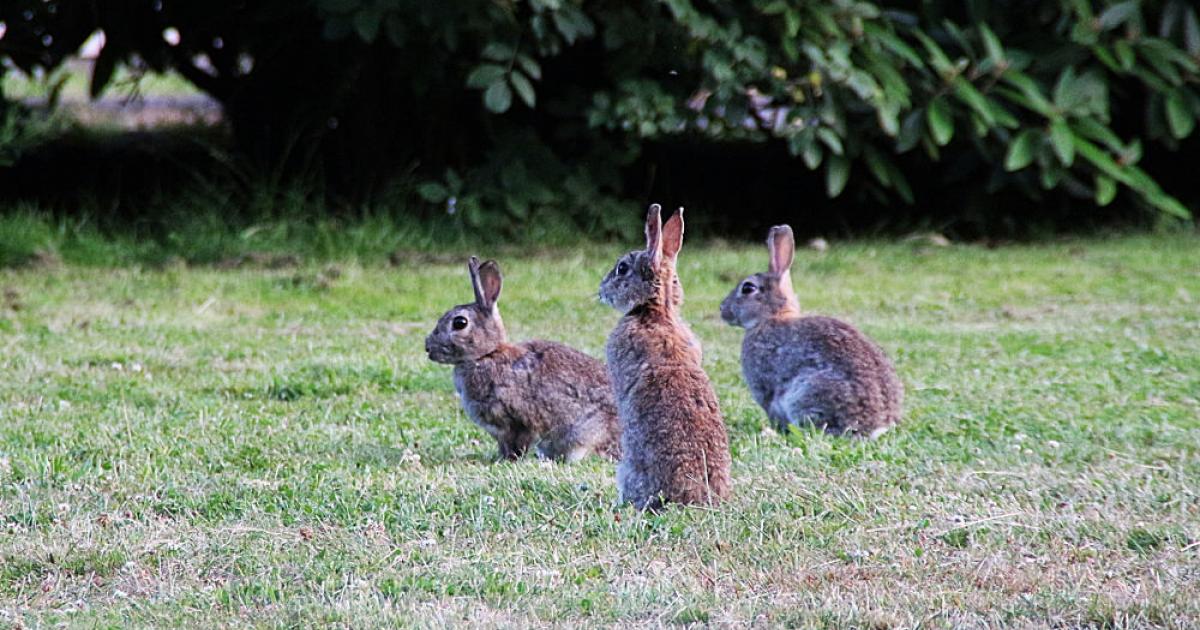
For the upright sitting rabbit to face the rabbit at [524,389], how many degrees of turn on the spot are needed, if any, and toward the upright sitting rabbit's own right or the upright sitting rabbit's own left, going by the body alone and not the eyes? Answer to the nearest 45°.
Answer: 0° — it already faces it

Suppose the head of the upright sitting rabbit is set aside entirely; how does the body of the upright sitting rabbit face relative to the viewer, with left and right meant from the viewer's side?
facing away from the viewer and to the left of the viewer

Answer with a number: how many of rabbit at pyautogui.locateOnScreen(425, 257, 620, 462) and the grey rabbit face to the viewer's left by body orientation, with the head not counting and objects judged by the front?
2

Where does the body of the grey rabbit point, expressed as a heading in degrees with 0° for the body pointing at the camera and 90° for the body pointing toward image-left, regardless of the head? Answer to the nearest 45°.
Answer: approximately 90°

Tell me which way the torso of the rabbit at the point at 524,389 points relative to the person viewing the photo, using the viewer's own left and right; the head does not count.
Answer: facing to the left of the viewer

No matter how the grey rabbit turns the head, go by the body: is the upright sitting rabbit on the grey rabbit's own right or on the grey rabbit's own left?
on the grey rabbit's own left

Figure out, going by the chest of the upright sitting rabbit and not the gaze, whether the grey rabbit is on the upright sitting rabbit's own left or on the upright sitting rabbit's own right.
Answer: on the upright sitting rabbit's own right
